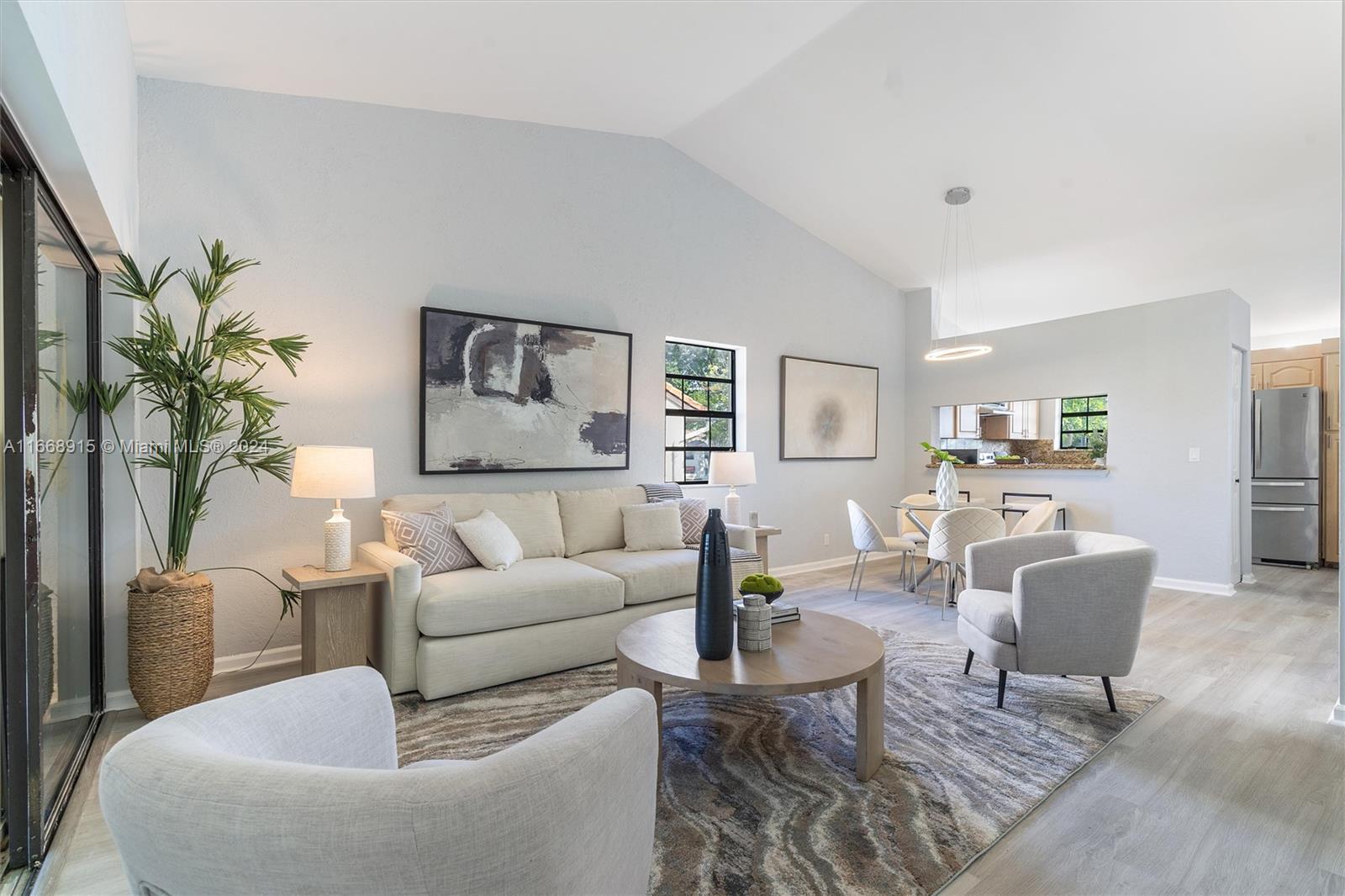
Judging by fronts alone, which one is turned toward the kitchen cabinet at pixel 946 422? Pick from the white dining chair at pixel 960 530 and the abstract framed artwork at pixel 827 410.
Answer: the white dining chair

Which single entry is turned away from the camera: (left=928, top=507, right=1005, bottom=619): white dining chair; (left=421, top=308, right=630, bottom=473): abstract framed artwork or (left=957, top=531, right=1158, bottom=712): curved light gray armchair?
the white dining chair

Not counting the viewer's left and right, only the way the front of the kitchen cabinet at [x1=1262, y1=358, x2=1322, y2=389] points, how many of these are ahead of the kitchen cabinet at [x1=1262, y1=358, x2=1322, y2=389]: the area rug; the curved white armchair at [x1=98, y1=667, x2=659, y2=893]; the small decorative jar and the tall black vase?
4

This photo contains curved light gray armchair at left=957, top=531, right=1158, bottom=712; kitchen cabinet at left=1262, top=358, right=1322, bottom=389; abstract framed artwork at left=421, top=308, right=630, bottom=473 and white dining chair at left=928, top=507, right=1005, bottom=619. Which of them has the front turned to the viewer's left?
the curved light gray armchair

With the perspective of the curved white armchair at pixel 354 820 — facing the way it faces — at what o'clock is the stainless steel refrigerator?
The stainless steel refrigerator is roughly at 1 o'clock from the curved white armchair.

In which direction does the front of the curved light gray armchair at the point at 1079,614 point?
to the viewer's left

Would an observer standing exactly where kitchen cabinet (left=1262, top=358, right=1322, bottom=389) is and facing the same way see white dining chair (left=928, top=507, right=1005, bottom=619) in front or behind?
in front

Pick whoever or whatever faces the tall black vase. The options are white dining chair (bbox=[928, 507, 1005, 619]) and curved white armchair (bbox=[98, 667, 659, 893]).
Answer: the curved white armchair

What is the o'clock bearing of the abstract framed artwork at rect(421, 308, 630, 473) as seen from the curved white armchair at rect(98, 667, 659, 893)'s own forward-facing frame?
The abstract framed artwork is roughly at 11 o'clock from the curved white armchair.

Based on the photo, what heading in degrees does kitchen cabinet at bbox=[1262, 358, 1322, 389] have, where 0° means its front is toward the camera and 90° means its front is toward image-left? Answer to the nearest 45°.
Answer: approximately 0°

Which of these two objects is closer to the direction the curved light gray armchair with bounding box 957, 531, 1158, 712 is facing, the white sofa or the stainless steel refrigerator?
the white sofa

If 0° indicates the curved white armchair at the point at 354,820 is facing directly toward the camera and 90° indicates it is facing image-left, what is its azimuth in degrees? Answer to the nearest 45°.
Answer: approximately 225°

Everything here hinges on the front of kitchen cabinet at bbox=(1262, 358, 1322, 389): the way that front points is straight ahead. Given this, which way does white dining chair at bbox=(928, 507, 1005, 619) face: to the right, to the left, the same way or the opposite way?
the opposite way

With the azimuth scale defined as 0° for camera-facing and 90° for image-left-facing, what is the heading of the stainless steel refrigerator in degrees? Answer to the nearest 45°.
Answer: approximately 0°

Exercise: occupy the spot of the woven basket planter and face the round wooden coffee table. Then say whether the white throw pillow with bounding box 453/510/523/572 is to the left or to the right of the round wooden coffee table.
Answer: left

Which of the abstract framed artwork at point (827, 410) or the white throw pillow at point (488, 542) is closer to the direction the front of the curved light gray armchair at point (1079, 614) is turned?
the white throw pillow
